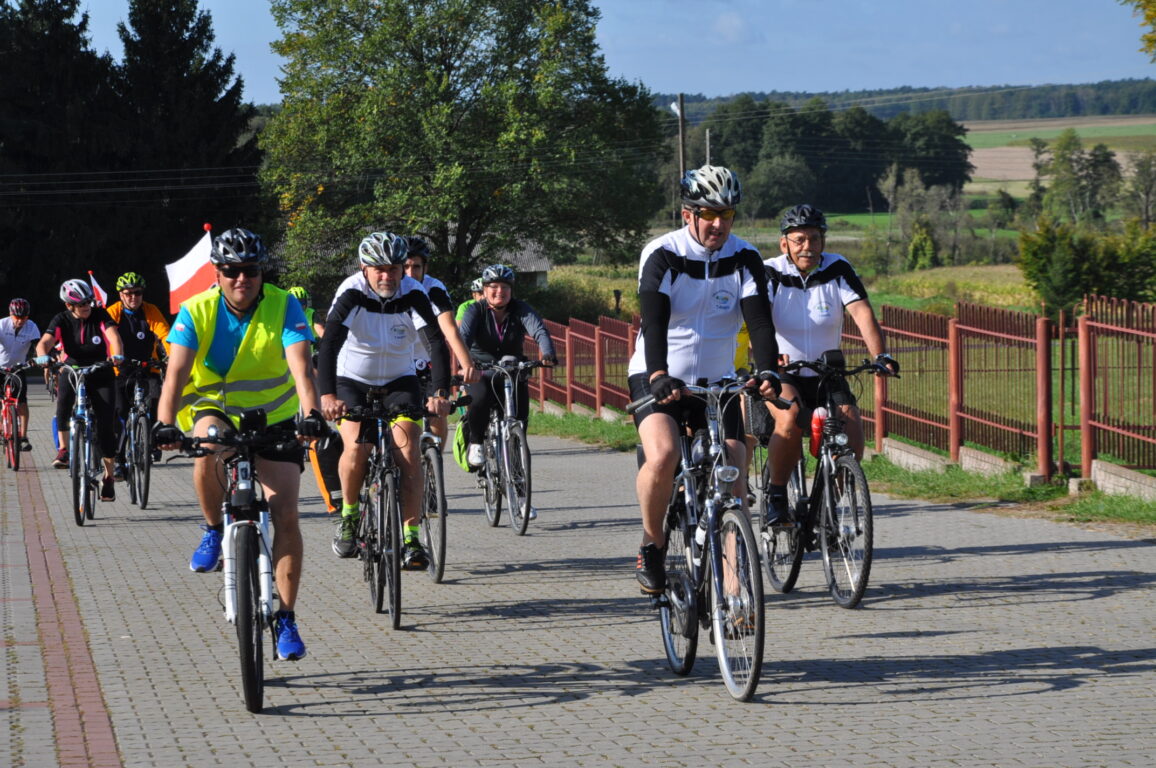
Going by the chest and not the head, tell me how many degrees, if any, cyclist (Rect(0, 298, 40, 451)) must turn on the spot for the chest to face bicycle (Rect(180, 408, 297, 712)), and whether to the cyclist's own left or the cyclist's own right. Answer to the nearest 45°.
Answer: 0° — they already face it

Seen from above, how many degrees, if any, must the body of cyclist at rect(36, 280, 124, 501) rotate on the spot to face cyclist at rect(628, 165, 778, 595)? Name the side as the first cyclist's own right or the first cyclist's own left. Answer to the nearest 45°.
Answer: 0° — they already face them

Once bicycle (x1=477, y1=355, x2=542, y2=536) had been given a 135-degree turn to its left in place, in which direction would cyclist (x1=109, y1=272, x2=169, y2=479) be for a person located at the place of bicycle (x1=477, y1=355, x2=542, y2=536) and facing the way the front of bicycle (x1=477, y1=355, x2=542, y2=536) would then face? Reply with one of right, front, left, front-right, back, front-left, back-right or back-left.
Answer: left

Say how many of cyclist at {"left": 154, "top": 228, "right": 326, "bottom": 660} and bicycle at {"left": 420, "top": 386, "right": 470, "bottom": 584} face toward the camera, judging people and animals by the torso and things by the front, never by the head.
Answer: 2

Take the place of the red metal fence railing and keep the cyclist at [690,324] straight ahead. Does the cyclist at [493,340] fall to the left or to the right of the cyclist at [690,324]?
right

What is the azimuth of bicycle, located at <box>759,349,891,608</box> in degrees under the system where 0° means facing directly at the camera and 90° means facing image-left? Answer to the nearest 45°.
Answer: approximately 315°

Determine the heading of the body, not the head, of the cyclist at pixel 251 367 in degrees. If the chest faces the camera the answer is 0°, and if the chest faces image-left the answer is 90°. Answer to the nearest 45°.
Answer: approximately 0°

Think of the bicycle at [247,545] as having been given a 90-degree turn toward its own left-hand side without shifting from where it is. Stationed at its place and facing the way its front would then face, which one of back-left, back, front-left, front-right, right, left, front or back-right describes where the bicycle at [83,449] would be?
left
